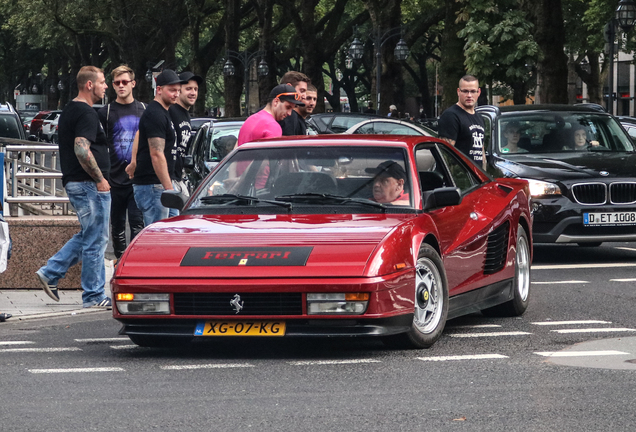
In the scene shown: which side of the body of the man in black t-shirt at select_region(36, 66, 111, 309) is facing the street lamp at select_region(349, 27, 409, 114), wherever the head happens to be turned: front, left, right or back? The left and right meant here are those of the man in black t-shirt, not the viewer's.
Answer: left

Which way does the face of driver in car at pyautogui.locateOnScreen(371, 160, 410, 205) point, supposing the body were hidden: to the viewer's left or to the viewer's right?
to the viewer's left

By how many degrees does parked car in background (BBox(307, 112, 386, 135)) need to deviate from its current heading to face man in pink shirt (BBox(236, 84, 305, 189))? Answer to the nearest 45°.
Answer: approximately 90° to its right

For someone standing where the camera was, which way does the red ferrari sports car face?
facing the viewer and to the left of the viewer

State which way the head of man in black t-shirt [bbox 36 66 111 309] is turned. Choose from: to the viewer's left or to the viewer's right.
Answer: to the viewer's right

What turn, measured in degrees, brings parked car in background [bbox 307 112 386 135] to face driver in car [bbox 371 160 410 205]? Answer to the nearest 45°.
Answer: approximately 90° to its right

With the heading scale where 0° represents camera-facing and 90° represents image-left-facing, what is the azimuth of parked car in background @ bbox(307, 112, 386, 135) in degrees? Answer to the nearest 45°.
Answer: approximately 270°

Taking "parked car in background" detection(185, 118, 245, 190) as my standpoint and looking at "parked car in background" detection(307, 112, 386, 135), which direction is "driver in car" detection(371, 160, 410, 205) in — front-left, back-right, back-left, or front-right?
back-right

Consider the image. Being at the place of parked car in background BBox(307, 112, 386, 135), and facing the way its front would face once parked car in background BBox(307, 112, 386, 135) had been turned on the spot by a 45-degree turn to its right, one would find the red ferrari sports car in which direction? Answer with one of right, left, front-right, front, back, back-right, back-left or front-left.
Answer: front-right

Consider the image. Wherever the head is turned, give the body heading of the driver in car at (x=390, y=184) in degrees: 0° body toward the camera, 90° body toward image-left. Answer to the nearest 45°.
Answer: approximately 45°

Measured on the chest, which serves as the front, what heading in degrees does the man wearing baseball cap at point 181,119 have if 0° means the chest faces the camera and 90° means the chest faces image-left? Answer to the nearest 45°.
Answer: approximately 315°

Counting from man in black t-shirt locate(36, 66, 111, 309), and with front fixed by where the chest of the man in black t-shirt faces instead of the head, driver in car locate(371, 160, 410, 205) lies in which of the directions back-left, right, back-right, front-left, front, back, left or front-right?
front-right

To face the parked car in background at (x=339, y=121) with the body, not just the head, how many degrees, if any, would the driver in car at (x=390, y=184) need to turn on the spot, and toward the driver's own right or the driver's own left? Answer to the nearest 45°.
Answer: approximately 135° to the driver's own right
